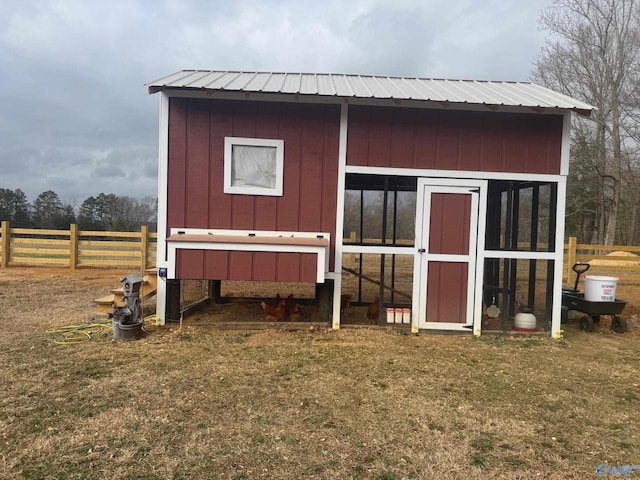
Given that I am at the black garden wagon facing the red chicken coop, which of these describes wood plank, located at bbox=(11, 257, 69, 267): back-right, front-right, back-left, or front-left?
front-right

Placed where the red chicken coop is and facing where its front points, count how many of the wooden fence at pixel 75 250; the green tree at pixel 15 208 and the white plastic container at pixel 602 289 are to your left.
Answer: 1

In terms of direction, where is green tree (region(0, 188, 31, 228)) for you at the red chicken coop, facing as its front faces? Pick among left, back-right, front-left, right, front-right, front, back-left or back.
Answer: back-right

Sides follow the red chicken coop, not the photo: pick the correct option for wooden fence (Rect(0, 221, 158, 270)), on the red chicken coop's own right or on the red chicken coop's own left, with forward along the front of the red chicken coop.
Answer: on the red chicken coop's own right

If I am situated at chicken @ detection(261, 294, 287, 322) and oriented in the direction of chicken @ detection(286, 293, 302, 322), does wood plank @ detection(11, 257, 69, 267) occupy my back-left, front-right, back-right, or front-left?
back-left

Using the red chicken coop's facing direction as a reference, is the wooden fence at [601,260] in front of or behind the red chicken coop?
behind

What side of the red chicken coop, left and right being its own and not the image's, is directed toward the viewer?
front

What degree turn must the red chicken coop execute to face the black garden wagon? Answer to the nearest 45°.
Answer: approximately 90° to its left
